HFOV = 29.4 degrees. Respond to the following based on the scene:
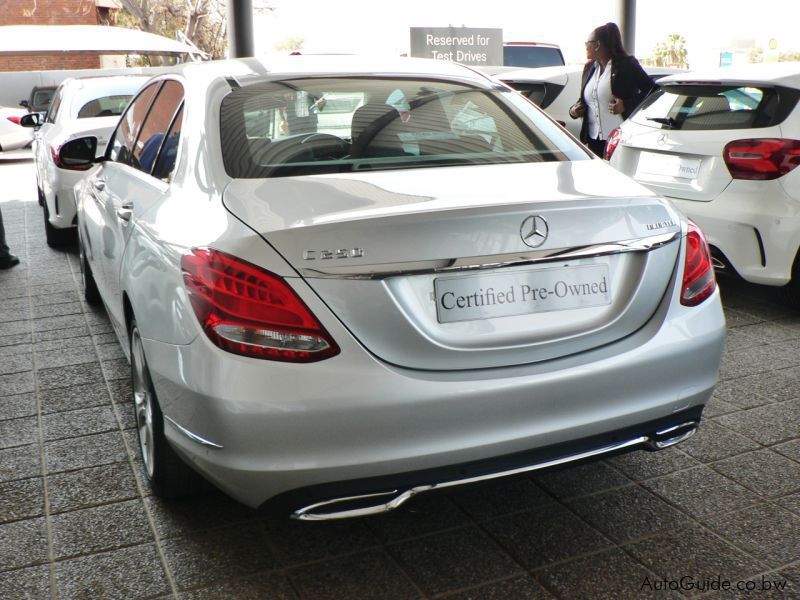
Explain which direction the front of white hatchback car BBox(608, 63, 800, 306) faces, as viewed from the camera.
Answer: facing away from the viewer and to the right of the viewer

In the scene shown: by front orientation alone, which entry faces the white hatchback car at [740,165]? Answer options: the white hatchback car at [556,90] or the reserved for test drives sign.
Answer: the reserved for test drives sign

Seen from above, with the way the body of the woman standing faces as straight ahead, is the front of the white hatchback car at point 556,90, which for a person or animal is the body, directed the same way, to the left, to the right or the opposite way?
the opposite way

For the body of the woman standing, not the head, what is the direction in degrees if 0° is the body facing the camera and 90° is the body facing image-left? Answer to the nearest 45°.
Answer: approximately 45°

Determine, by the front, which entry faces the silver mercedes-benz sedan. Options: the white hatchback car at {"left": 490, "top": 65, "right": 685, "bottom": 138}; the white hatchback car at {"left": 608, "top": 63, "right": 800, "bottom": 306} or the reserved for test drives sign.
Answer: the reserved for test drives sign

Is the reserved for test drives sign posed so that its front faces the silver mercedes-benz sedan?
yes

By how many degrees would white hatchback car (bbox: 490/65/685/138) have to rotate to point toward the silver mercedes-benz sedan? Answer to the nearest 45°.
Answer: approximately 135° to its right

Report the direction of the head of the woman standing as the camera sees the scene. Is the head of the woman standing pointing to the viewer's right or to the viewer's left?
to the viewer's left

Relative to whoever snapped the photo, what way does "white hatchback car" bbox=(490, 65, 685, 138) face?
facing away from the viewer and to the right of the viewer

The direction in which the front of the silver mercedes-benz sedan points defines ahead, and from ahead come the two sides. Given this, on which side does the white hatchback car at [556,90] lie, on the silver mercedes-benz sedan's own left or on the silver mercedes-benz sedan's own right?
on the silver mercedes-benz sedan's own right

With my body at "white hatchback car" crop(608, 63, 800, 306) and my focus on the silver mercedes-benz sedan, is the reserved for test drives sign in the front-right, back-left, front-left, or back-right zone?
back-right

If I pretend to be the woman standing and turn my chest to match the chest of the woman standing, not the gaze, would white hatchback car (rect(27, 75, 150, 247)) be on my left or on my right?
on my right
